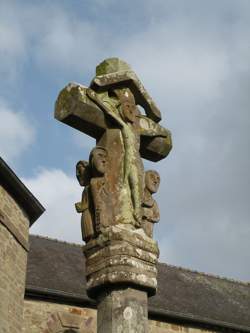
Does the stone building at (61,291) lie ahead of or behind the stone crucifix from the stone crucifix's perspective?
behind

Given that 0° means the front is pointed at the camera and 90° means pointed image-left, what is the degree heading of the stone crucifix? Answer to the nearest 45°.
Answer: approximately 315°
